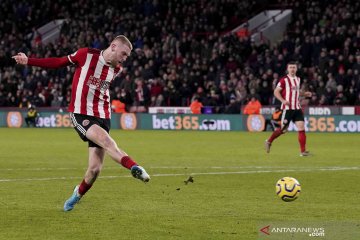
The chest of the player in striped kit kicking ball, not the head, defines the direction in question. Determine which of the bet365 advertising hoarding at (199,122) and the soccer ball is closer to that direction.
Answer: the soccer ball

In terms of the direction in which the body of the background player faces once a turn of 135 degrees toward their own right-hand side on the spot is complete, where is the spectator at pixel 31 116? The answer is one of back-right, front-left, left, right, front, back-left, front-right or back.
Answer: front-right

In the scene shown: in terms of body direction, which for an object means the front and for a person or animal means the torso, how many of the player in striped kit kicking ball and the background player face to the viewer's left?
0

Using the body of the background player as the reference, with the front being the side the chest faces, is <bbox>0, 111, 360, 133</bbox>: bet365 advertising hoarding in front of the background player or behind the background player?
behind

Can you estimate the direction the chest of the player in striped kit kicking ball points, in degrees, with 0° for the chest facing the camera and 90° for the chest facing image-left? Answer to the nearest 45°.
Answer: approximately 315°

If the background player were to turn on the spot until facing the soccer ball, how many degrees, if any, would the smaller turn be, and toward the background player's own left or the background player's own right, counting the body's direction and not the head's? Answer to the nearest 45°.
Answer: approximately 45° to the background player's own right

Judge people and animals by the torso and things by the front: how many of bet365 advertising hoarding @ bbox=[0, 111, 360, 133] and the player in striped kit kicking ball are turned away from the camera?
0

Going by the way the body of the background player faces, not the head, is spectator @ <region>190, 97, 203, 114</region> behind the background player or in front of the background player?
behind

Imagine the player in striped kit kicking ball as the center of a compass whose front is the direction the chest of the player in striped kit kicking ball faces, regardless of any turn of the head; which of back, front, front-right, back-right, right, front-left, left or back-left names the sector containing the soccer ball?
front-left

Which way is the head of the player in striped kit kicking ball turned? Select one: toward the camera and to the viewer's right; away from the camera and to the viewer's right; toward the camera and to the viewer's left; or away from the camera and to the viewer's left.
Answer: toward the camera and to the viewer's right

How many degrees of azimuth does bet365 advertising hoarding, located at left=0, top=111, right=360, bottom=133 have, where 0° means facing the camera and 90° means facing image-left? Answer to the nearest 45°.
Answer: approximately 0°
